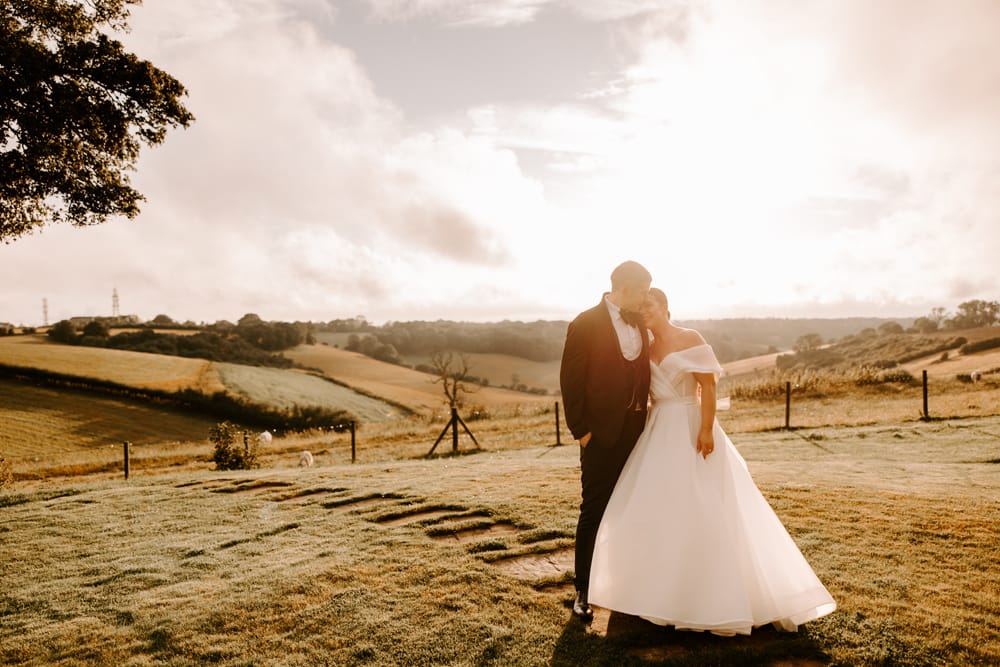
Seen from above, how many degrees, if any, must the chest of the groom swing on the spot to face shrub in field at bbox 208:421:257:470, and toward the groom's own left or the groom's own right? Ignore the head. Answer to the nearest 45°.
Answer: approximately 180°

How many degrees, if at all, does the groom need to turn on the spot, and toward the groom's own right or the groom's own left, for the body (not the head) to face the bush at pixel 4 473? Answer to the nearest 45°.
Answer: approximately 180°

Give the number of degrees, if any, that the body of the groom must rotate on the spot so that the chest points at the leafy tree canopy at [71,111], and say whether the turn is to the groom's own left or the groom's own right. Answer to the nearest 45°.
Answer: approximately 180°

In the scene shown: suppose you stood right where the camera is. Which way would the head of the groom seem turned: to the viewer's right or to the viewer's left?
to the viewer's right

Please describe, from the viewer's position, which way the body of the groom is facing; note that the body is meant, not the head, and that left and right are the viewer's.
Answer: facing the viewer and to the right of the viewer

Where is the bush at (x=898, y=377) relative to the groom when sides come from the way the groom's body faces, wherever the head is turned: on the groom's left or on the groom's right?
on the groom's left
